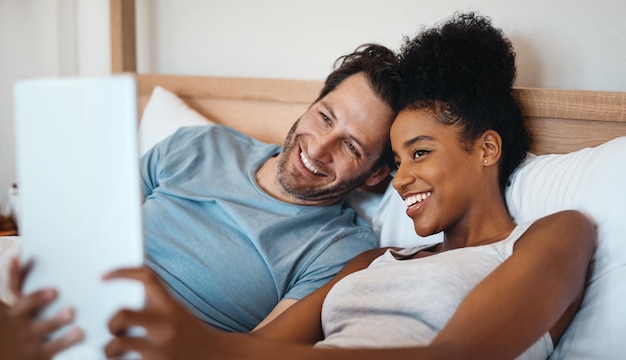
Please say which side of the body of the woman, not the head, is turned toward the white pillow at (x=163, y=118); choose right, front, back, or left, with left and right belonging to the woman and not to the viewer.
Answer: right

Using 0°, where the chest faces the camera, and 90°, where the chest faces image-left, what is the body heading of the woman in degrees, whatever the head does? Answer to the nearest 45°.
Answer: approximately 45°

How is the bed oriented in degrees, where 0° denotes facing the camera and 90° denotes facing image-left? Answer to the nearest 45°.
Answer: approximately 0°
